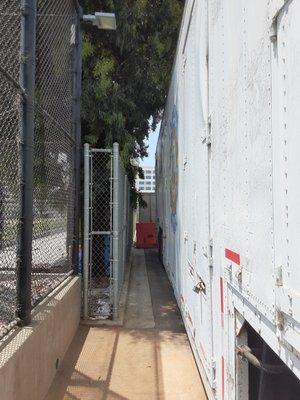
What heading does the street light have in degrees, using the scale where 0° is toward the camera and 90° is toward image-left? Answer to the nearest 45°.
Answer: approximately 270°

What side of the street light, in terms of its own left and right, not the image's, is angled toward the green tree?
left

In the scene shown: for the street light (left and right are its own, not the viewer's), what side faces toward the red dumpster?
left

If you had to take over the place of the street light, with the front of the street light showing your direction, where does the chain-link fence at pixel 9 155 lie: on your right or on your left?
on your right
